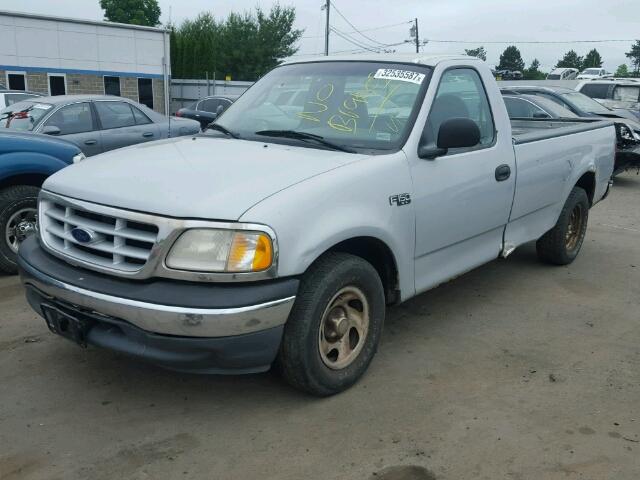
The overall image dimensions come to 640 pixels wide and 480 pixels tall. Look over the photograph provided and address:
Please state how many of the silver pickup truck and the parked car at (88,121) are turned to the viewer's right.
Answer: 0

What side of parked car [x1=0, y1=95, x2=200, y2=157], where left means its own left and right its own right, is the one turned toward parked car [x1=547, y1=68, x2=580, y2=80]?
back

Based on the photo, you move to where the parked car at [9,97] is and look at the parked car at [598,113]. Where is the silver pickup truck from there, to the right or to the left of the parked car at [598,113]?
right

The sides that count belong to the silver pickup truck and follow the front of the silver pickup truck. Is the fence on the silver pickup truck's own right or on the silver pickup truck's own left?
on the silver pickup truck's own right

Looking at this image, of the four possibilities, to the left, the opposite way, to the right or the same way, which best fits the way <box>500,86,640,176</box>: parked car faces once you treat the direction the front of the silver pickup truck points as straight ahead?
to the left

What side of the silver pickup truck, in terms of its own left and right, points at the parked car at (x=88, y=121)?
right

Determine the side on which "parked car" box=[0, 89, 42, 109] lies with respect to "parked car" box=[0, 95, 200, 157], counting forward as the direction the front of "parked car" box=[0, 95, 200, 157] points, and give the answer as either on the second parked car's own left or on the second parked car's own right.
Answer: on the second parked car's own right

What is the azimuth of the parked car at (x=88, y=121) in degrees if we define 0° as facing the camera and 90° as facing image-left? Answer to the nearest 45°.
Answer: approximately 45°

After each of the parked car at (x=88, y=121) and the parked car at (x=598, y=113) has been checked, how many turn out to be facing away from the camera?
0

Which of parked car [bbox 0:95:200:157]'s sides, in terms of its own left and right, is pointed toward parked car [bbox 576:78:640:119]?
back

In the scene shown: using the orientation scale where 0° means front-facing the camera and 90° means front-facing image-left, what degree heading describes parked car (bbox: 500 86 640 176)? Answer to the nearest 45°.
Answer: approximately 315°
